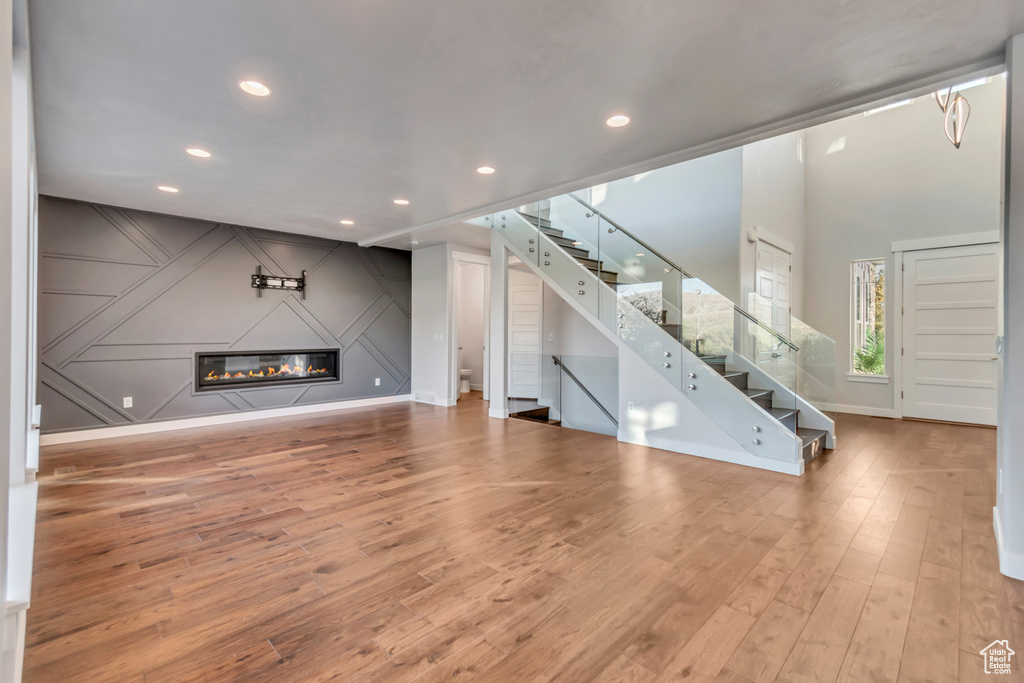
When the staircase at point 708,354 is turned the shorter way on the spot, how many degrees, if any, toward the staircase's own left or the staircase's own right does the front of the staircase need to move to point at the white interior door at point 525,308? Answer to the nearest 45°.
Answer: approximately 180°

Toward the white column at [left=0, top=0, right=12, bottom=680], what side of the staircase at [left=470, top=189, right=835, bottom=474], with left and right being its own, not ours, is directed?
right

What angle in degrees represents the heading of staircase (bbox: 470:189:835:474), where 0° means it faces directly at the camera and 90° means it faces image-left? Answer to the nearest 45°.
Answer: approximately 315°

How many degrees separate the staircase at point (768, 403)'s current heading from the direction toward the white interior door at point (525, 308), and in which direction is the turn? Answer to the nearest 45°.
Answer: approximately 135° to its right
